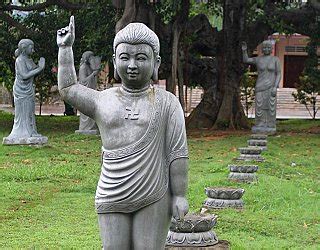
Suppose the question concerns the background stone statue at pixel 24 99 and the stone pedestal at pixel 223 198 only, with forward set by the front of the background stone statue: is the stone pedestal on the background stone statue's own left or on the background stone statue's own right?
on the background stone statue's own right

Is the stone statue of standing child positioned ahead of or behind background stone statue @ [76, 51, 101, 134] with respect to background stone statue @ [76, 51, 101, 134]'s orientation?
ahead

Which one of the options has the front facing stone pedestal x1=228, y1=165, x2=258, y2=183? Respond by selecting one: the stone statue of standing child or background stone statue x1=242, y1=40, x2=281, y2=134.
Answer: the background stone statue

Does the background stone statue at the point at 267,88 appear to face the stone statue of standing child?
yes

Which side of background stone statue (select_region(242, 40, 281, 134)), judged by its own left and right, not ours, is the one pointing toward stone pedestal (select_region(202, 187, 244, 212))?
front

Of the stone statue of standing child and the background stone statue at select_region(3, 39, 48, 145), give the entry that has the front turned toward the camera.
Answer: the stone statue of standing child

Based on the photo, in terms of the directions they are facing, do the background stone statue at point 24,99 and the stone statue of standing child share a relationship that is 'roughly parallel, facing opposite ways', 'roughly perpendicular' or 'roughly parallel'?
roughly perpendicular

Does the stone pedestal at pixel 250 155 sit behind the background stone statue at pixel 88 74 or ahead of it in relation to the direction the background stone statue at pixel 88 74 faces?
ahead

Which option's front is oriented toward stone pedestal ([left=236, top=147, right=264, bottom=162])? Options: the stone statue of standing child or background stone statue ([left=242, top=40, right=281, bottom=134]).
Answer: the background stone statue

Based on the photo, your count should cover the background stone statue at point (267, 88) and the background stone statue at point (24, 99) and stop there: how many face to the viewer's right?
1

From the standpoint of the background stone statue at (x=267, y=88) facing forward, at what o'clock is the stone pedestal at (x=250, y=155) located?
The stone pedestal is roughly at 12 o'clock from the background stone statue.

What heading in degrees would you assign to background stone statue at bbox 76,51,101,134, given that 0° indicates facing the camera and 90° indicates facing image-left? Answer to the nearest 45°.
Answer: approximately 315°

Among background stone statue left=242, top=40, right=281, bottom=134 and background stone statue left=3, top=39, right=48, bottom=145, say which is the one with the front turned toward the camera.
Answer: background stone statue left=242, top=40, right=281, bottom=134

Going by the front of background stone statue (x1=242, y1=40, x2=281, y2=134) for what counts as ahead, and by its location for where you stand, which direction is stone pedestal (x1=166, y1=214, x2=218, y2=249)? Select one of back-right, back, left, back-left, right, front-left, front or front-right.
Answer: front

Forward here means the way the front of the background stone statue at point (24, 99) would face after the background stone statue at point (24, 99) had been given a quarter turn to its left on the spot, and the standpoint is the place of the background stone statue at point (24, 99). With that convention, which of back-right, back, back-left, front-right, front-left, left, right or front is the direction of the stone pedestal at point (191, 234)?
back

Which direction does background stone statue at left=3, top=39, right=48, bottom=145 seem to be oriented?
to the viewer's right

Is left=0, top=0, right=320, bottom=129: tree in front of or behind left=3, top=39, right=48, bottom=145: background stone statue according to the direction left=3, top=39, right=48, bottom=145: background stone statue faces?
in front

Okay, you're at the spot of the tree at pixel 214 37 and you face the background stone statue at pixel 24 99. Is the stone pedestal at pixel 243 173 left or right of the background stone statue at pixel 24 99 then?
left

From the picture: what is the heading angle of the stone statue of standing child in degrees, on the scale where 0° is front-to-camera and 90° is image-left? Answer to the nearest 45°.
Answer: approximately 0°

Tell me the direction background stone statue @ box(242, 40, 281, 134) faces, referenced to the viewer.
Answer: facing the viewer
